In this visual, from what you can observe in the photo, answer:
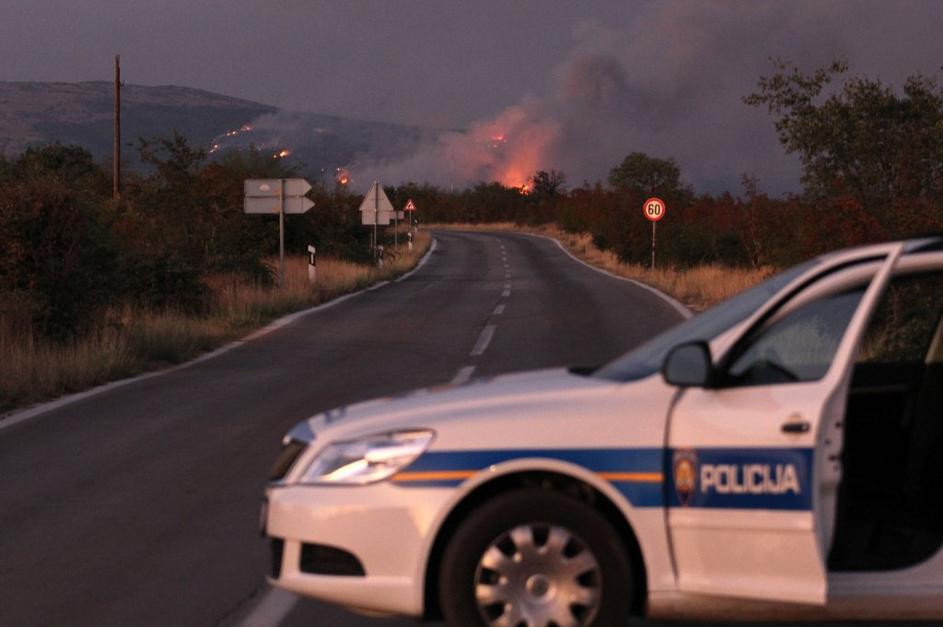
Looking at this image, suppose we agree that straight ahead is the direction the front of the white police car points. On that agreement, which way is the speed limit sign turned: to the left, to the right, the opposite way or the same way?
to the left

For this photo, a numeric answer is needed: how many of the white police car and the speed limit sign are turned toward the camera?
1

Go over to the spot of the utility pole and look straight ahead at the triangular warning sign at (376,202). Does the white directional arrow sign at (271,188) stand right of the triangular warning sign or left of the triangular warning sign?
right

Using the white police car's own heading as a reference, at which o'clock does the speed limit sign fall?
The speed limit sign is roughly at 3 o'clock from the white police car.

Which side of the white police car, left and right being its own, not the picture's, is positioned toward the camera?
left

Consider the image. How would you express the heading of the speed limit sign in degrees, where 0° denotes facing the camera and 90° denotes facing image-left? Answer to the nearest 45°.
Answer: approximately 0°

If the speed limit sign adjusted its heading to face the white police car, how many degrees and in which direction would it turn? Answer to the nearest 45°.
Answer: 0° — it already faces it

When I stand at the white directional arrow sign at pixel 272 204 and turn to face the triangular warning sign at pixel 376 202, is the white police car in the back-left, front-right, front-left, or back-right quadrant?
back-right

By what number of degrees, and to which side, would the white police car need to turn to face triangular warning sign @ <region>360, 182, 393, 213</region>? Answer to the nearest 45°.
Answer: approximately 90° to its right
